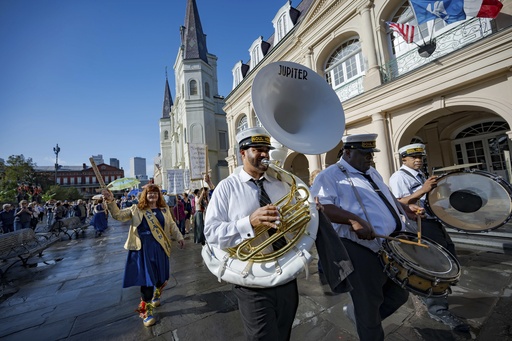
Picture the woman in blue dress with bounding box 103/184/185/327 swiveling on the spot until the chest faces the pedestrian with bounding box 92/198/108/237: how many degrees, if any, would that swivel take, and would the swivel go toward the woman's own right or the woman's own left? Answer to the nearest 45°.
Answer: approximately 180°

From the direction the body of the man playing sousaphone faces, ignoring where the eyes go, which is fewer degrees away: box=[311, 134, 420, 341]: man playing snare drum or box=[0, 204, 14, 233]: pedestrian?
the man playing snare drum

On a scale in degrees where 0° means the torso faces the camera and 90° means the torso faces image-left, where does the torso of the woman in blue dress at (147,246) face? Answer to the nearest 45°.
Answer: approximately 0°

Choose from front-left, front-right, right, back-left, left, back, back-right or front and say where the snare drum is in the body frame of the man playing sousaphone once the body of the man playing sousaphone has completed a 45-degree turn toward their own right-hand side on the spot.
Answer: left

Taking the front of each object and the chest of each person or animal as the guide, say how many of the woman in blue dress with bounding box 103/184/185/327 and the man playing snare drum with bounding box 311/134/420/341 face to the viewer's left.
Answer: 0

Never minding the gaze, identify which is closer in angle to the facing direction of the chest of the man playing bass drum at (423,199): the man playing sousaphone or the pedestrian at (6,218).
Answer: the man playing sousaphone
